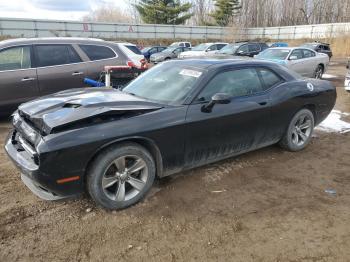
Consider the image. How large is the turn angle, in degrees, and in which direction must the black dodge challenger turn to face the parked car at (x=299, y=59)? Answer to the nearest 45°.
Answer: approximately 180°

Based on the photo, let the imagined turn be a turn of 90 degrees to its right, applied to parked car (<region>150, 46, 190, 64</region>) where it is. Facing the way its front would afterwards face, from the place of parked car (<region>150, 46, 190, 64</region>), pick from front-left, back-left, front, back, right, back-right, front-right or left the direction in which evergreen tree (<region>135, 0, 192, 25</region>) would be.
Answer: front-right

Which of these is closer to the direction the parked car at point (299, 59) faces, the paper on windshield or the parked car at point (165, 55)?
the paper on windshield

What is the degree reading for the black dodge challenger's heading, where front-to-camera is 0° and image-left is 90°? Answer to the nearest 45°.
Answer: approximately 45°

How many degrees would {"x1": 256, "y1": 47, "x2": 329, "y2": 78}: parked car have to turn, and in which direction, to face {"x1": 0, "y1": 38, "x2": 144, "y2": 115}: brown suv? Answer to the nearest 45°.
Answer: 0° — it already faces it

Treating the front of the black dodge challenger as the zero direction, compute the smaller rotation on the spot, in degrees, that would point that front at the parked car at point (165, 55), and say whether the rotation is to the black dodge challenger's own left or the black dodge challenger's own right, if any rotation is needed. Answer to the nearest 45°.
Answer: approximately 135° to the black dodge challenger's own right

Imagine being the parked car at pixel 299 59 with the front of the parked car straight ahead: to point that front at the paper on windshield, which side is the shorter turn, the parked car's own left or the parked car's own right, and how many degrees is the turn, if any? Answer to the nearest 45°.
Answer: approximately 45° to the parked car's own left

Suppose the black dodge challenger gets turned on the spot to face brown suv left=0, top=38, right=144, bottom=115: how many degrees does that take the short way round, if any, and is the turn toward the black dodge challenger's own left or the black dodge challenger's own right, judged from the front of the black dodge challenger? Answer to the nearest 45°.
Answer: approximately 90° to the black dodge challenger's own right
